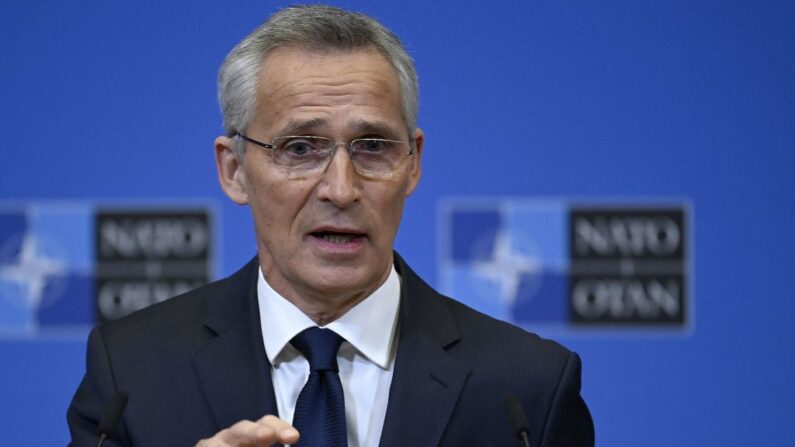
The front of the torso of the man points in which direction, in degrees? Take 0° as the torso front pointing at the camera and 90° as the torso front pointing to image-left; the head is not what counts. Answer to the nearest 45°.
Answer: approximately 0°
